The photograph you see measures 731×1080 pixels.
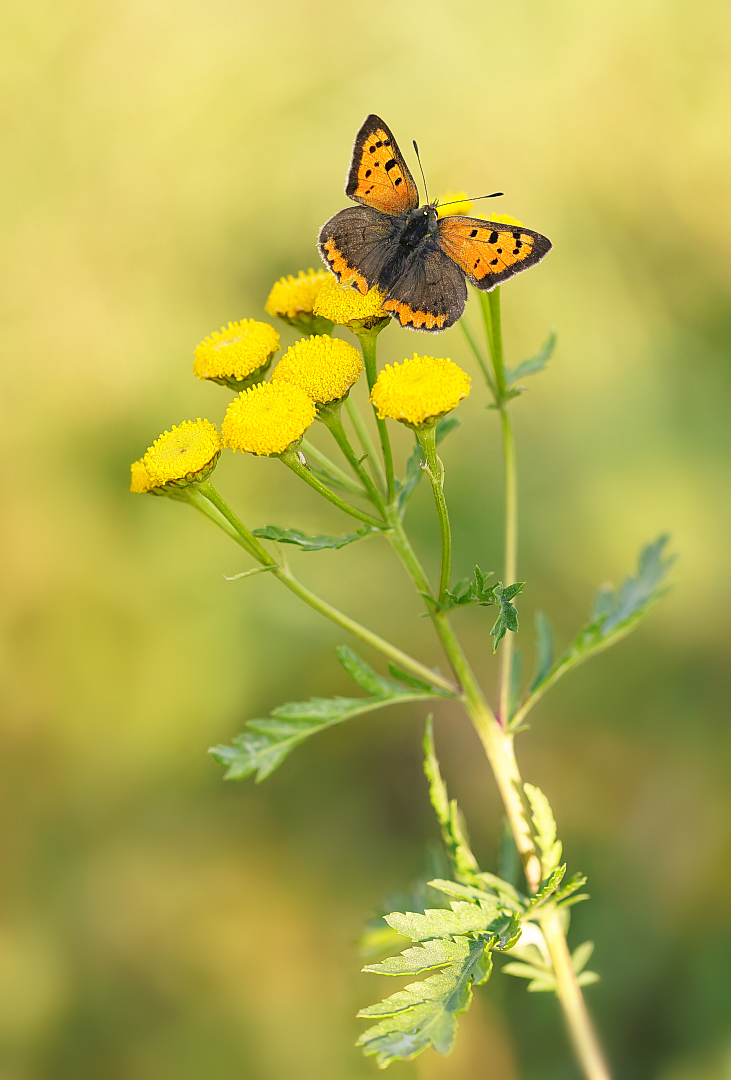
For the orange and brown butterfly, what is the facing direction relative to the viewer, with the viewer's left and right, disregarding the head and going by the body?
facing away from the viewer and to the right of the viewer
